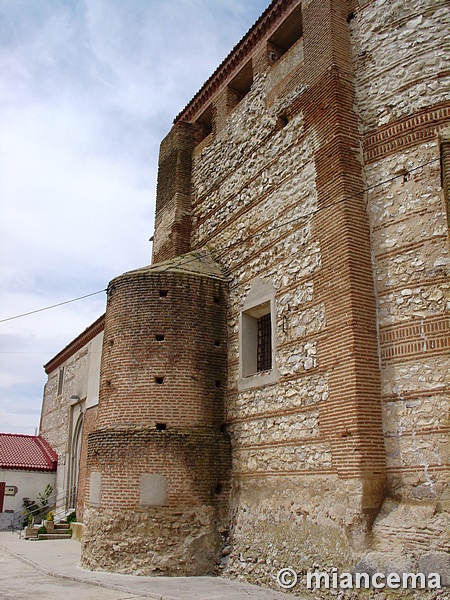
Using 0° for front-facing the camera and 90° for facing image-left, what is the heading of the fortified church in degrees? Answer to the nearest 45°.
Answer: approximately 45°
